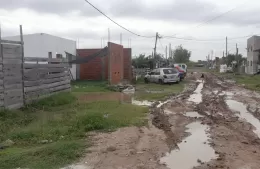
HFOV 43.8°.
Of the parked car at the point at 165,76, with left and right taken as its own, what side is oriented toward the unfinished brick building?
front

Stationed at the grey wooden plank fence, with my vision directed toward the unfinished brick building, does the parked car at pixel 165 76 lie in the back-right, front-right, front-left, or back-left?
front-right

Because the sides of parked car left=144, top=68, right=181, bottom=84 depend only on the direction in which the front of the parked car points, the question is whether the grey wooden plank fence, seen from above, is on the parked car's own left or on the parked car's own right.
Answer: on the parked car's own left

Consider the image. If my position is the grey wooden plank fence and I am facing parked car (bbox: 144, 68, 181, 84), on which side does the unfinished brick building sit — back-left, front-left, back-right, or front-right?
front-left
